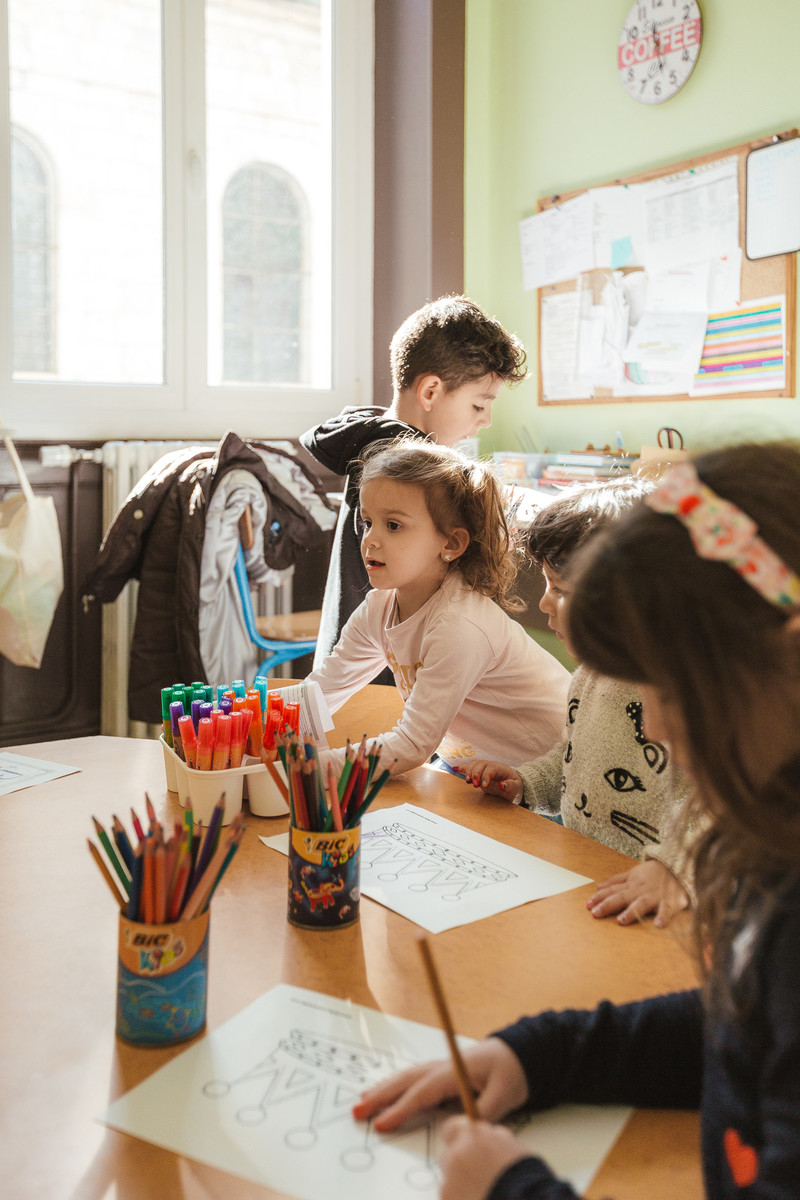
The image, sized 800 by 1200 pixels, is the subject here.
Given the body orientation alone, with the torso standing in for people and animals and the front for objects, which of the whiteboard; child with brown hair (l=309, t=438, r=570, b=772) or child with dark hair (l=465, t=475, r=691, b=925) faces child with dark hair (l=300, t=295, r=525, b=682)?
the whiteboard

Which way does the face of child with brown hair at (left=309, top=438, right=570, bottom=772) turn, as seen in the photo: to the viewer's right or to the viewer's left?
to the viewer's left

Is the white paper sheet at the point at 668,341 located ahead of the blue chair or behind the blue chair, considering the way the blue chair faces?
ahead

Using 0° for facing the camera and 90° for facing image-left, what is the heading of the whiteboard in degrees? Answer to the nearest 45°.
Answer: approximately 45°

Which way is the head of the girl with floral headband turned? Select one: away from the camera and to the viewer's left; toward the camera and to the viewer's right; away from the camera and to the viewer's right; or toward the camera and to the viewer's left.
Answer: away from the camera and to the viewer's left

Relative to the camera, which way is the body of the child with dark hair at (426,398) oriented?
to the viewer's right

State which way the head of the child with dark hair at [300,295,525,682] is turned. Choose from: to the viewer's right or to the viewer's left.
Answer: to the viewer's right

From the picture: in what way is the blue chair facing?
to the viewer's right

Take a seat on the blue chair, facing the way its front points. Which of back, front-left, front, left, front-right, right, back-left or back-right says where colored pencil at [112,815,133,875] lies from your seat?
right

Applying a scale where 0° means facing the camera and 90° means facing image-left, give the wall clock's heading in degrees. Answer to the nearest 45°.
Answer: approximately 45°
